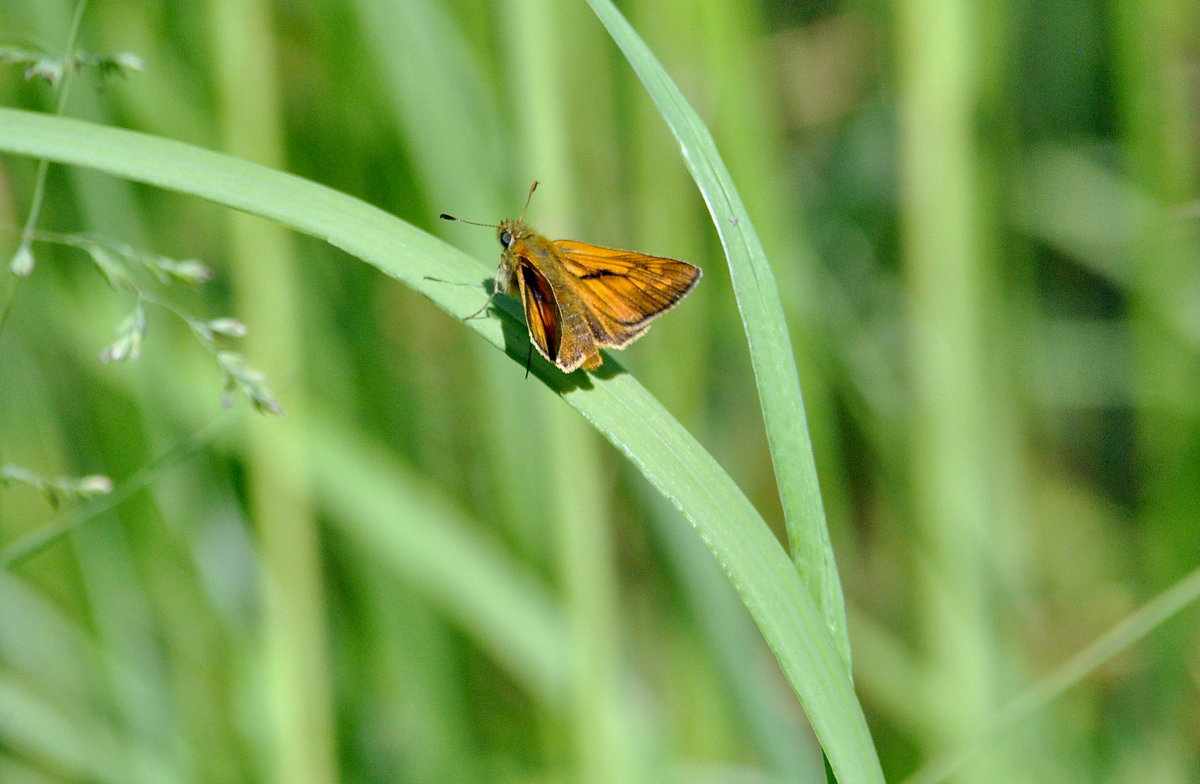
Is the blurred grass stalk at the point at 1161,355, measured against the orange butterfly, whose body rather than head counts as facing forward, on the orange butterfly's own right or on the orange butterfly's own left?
on the orange butterfly's own right

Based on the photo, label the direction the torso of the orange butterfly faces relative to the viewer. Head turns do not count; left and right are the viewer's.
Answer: facing away from the viewer and to the left of the viewer

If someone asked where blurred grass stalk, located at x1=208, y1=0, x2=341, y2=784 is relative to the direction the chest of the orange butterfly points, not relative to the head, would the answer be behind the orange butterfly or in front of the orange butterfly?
in front
